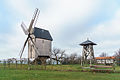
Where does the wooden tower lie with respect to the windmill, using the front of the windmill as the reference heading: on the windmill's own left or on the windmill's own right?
on the windmill's own left

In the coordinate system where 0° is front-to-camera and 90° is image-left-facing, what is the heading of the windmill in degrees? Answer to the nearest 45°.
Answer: approximately 45°
